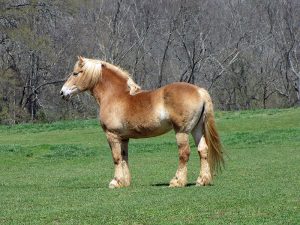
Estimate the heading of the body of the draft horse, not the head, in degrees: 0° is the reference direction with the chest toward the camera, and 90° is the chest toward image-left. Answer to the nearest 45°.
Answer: approximately 90°
